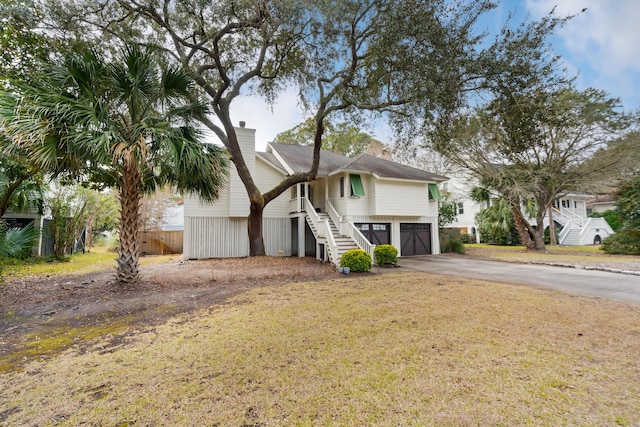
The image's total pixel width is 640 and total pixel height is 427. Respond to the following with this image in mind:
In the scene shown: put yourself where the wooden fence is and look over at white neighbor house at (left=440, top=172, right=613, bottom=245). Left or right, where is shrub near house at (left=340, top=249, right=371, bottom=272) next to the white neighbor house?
right

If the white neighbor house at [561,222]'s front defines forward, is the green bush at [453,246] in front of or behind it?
in front

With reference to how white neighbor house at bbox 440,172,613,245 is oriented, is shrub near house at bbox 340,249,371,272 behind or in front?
in front

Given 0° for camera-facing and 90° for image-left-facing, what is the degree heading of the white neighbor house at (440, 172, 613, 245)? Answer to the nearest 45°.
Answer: approximately 0°

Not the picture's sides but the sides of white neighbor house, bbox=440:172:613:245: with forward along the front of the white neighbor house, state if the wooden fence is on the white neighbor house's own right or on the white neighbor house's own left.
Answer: on the white neighbor house's own right

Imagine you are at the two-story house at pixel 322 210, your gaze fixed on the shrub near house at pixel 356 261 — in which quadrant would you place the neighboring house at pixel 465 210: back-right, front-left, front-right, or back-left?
back-left

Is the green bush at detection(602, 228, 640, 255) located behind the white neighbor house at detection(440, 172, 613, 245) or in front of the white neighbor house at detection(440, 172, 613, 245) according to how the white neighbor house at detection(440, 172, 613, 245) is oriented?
in front

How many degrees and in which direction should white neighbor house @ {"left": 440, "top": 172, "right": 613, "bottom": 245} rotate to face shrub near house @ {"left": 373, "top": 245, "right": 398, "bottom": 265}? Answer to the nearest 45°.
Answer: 0° — it already faces it

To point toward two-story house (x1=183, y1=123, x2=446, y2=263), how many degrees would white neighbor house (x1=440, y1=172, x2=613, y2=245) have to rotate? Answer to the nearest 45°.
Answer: approximately 45° to its right

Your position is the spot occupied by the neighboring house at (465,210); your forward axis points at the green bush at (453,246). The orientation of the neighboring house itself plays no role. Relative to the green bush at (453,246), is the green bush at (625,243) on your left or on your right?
left
